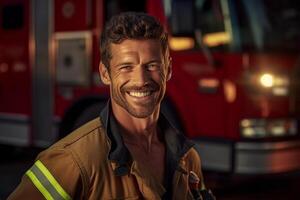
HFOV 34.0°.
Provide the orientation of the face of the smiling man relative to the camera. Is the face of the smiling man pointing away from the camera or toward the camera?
toward the camera

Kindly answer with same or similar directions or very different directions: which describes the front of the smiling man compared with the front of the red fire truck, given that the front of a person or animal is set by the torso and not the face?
same or similar directions

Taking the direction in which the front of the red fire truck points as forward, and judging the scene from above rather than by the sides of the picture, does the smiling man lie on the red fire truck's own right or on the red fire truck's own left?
on the red fire truck's own right

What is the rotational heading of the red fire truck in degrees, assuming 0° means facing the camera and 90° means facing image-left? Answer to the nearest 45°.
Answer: approximately 315°
